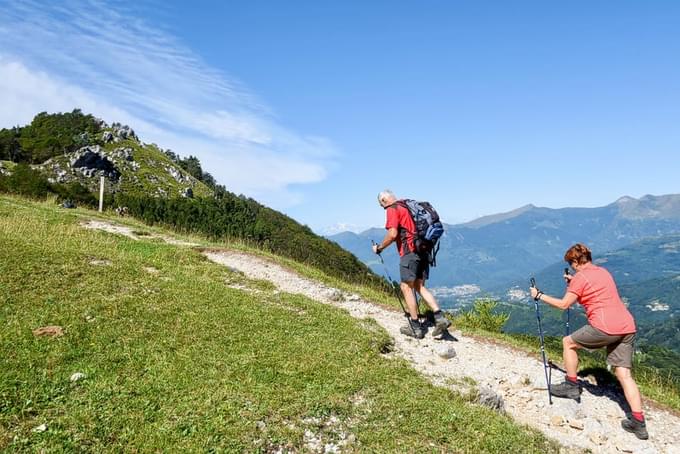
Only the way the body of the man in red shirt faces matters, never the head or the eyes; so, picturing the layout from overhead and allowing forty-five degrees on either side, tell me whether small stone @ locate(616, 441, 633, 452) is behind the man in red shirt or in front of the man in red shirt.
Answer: behind

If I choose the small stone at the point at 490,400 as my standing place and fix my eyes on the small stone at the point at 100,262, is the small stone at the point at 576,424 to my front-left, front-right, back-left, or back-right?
back-right

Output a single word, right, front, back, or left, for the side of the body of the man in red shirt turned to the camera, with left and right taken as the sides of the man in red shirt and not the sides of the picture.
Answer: left

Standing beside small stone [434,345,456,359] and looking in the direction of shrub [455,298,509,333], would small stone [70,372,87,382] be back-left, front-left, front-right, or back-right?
back-left

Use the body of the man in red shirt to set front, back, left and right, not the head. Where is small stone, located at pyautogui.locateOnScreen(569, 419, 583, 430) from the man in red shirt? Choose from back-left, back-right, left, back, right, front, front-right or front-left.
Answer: back-left

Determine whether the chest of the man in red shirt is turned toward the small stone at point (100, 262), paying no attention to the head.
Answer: yes

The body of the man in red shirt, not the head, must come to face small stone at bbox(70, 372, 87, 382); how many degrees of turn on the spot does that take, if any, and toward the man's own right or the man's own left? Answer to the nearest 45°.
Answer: approximately 45° to the man's own left

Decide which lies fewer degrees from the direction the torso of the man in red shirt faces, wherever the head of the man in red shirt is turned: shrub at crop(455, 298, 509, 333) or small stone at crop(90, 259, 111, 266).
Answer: the small stone

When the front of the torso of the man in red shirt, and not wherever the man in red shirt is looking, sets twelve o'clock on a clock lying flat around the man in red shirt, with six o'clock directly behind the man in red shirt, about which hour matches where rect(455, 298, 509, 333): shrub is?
The shrub is roughly at 4 o'clock from the man in red shirt.

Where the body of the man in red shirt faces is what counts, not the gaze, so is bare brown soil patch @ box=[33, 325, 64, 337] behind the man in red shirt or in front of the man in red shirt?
in front
